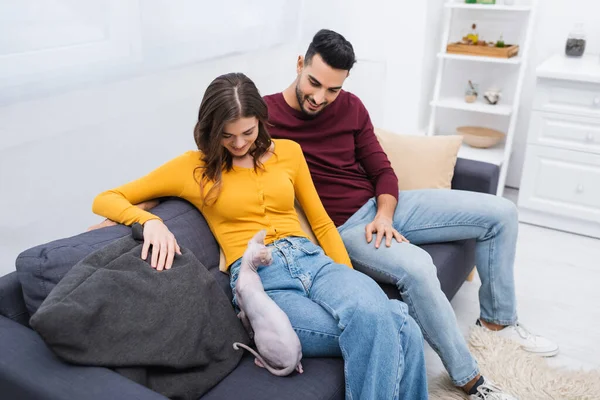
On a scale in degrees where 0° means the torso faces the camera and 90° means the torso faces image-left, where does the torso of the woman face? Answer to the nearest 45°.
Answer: approximately 315°

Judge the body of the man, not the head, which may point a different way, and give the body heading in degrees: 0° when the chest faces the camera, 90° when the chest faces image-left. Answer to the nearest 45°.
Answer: approximately 315°

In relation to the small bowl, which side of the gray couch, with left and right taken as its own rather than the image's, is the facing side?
left

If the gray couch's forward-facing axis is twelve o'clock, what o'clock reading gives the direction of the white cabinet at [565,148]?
The white cabinet is roughly at 9 o'clock from the gray couch.

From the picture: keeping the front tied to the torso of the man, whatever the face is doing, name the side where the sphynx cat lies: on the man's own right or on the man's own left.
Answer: on the man's own right
